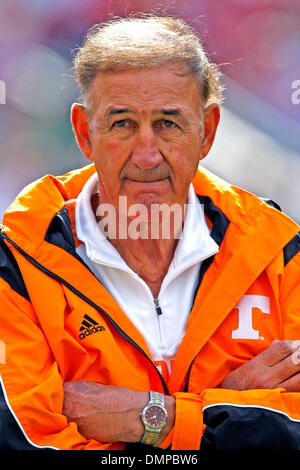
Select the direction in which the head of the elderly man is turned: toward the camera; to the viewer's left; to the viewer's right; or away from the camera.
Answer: toward the camera

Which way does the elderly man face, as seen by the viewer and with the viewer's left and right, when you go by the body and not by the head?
facing the viewer
